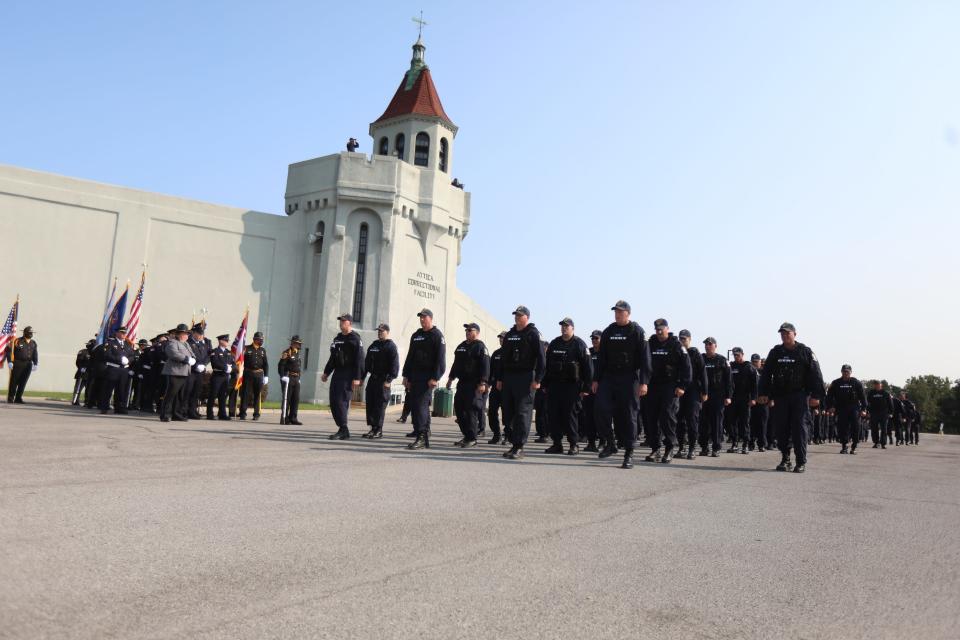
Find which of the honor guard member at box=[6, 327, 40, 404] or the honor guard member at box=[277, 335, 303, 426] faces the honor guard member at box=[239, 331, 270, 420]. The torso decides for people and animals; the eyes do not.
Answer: the honor guard member at box=[6, 327, 40, 404]

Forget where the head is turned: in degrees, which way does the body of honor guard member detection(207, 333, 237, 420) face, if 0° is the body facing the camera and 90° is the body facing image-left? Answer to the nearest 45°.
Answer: approximately 315°

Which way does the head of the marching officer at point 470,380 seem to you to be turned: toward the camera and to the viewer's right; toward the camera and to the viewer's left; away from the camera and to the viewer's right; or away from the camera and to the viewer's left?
toward the camera and to the viewer's left

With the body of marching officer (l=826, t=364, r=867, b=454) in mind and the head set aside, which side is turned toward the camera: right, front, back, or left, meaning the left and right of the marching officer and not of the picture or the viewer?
front

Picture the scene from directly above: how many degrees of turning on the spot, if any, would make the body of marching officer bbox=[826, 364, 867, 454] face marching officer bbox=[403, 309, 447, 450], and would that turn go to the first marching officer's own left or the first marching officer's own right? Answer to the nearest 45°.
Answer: approximately 45° to the first marching officer's own right

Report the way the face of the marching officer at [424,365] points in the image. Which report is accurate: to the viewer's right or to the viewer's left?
to the viewer's left

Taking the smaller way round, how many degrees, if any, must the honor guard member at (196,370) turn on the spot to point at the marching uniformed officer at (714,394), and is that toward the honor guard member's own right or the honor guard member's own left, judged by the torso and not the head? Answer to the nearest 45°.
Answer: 0° — they already face them

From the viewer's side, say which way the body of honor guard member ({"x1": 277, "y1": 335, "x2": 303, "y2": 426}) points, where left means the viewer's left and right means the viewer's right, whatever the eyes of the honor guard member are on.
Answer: facing the viewer and to the right of the viewer

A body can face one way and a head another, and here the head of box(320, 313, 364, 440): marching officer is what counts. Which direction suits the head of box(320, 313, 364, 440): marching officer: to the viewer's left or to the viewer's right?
to the viewer's left

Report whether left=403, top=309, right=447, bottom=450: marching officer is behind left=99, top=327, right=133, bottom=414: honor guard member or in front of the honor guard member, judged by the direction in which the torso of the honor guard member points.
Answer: in front

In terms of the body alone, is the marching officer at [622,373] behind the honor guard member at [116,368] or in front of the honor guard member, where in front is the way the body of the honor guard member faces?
in front

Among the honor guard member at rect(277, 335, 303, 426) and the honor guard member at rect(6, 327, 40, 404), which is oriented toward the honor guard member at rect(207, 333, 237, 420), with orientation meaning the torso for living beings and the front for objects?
the honor guard member at rect(6, 327, 40, 404)
